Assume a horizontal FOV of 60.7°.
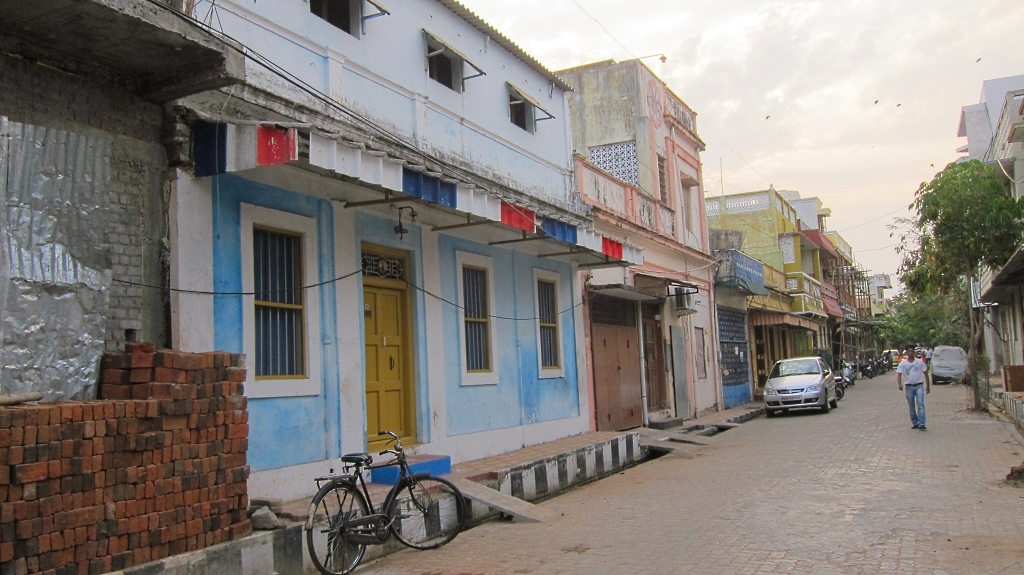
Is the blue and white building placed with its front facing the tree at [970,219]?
no

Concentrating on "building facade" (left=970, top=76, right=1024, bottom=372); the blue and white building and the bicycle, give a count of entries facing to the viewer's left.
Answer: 1

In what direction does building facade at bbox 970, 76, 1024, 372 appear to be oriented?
to the viewer's left

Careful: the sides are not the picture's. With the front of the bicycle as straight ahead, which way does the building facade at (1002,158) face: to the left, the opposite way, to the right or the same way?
to the left

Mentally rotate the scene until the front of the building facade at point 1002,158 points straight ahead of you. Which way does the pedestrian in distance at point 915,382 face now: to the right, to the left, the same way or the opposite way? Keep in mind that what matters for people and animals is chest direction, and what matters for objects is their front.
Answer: to the left

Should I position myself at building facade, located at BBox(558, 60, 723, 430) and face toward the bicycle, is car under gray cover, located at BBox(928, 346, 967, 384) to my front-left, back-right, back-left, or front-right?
back-left

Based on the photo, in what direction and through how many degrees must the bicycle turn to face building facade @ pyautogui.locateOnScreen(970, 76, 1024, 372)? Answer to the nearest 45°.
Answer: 0° — it already faces it

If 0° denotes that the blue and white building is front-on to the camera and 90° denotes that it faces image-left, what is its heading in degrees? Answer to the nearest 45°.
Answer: approximately 315°

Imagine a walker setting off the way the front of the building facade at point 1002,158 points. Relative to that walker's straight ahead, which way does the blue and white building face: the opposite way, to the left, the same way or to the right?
the opposite way

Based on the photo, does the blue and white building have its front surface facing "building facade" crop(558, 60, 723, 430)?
no

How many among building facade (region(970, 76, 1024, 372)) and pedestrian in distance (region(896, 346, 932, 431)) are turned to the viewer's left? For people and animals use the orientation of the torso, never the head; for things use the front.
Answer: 1

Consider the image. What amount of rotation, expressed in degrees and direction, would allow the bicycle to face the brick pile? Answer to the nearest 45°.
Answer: approximately 180°

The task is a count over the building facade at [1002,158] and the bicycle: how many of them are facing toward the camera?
0

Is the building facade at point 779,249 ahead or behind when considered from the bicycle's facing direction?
ahead

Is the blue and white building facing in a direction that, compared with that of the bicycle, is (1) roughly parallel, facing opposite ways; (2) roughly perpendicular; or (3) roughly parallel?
roughly perpendicular

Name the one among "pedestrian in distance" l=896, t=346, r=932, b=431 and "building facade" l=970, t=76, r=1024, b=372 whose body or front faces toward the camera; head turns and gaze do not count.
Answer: the pedestrian in distance

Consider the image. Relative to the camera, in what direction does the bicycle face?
facing away from the viewer and to the right of the viewer
